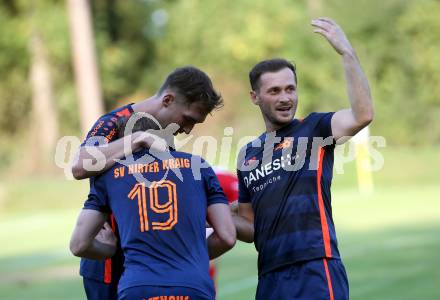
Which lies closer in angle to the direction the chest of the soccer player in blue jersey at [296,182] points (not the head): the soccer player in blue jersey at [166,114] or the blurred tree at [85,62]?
the soccer player in blue jersey

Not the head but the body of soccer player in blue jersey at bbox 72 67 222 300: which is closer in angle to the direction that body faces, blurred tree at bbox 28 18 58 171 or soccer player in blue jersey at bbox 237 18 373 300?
the soccer player in blue jersey

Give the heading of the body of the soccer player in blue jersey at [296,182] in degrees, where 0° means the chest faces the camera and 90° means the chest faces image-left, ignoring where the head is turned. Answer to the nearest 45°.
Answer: approximately 45°

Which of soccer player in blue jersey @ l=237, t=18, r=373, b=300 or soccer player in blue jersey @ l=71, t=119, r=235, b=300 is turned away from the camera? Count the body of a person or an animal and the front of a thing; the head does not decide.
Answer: soccer player in blue jersey @ l=71, t=119, r=235, b=300

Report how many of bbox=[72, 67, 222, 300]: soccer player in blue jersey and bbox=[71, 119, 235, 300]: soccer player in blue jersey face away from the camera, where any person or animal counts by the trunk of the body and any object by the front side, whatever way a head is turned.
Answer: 1

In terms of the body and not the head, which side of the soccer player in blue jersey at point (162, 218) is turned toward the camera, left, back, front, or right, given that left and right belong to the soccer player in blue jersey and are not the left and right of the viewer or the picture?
back
